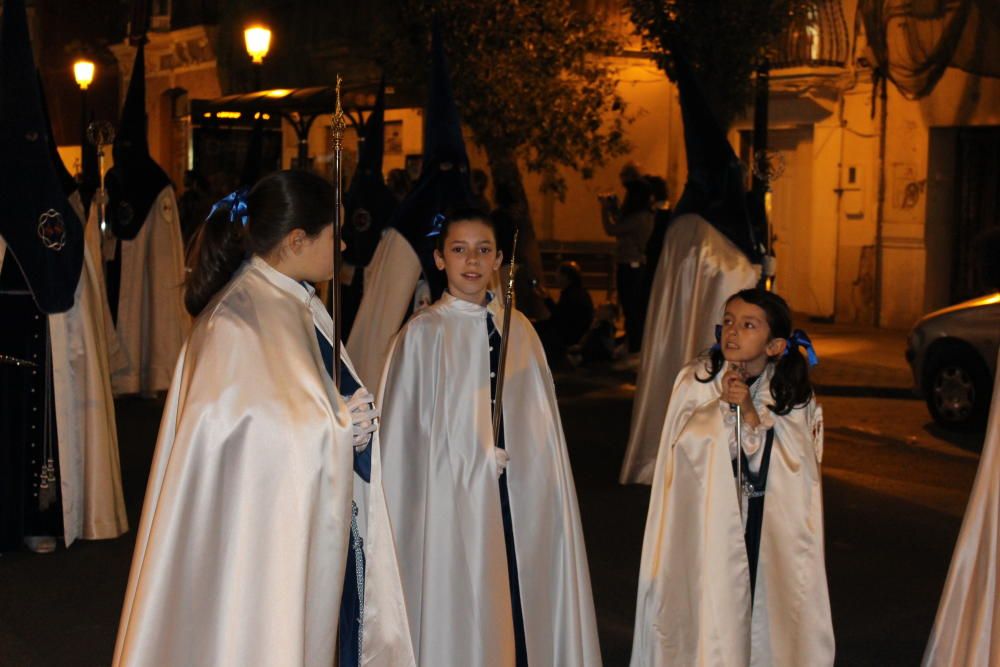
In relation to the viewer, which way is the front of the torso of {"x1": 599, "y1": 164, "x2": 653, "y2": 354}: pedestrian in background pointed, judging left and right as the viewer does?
facing to the left of the viewer

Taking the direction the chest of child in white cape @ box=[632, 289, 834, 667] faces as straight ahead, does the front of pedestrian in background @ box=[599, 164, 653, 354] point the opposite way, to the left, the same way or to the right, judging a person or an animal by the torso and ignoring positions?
to the right

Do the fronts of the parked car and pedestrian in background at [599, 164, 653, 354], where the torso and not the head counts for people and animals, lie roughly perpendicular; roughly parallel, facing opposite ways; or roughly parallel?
roughly parallel

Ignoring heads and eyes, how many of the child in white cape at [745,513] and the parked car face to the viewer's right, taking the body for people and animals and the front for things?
0

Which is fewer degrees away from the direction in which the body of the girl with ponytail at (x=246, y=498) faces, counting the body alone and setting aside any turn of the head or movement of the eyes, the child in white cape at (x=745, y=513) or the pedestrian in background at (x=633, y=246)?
the child in white cape

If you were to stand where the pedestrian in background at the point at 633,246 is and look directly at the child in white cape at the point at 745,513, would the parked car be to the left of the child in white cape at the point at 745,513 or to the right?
left

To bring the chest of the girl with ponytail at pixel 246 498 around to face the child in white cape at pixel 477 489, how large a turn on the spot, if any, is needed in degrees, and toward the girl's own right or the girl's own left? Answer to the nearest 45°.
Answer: approximately 45° to the girl's own left

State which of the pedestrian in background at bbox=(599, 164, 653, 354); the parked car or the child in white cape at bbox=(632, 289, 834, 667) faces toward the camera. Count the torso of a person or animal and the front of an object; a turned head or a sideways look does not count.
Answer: the child in white cape

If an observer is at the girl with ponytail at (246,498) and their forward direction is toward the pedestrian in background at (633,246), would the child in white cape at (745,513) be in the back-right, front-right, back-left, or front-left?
front-right

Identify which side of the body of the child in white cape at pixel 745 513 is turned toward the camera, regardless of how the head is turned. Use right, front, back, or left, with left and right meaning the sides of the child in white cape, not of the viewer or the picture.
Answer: front

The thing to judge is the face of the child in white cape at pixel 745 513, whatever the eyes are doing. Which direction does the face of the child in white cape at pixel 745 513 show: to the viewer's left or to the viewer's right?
to the viewer's left

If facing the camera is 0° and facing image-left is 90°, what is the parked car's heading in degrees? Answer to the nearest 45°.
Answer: approximately 90°

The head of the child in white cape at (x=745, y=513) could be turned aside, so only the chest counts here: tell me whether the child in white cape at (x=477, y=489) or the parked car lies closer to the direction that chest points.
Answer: the child in white cape
